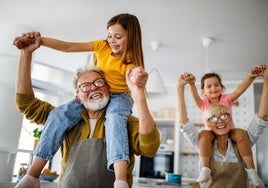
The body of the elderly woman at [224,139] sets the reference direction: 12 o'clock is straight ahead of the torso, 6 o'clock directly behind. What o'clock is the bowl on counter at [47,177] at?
The bowl on counter is roughly at 3 o'clock from the elderly woman.

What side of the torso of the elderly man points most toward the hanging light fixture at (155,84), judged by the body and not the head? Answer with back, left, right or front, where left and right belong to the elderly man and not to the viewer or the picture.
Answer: back

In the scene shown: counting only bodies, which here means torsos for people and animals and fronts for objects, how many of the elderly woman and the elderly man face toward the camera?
2

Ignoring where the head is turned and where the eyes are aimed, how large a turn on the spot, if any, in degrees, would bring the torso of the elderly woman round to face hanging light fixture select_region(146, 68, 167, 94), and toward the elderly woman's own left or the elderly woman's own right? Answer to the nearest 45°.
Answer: approximately 135° to the elderly woman's own right

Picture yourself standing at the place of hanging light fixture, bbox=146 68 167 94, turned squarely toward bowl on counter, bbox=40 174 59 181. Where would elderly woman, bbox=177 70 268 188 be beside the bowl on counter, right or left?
left

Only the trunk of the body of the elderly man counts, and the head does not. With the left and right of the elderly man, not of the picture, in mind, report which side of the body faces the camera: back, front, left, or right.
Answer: front

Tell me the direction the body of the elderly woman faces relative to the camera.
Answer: toward the camera

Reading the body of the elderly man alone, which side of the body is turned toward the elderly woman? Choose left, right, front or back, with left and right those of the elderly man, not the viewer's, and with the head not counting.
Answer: left

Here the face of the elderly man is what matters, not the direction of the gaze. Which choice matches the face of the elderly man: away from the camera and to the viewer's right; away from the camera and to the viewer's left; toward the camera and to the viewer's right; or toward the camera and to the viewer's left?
toward the camera and to the viewer's right
